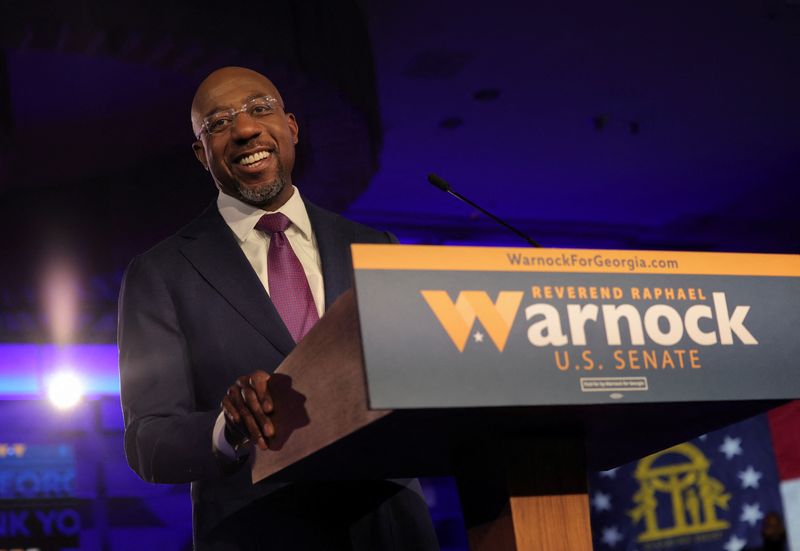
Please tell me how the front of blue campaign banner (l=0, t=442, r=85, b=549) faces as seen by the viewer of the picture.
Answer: facing the viewer

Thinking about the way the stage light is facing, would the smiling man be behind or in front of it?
in front

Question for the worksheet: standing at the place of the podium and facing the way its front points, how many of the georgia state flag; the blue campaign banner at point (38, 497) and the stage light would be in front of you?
0

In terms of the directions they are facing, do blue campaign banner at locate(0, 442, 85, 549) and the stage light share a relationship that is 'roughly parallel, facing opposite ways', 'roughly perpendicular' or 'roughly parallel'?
roughly parallel

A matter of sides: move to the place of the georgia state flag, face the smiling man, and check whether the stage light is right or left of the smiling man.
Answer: right

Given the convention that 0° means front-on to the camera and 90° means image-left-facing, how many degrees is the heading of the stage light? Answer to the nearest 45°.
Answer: approximately 0°

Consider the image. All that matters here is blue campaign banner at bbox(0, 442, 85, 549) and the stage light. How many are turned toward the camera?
2

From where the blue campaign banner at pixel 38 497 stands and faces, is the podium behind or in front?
in front

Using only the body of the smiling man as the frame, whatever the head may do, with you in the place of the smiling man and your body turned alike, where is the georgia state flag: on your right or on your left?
on your left

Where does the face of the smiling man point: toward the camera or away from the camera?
toward the camera

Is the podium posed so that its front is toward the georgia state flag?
no

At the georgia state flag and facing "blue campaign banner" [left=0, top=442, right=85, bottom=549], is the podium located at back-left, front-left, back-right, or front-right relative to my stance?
front-left
